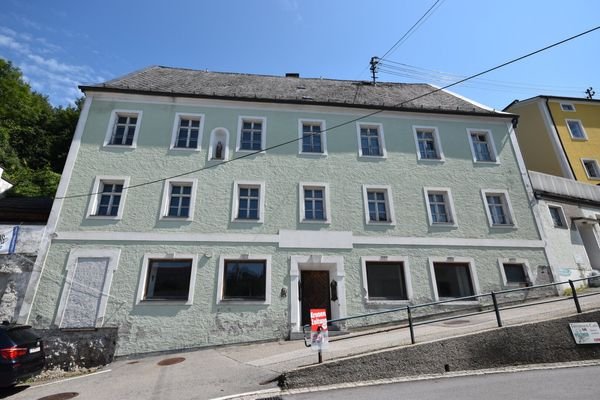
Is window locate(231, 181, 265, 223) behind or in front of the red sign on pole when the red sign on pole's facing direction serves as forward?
behind

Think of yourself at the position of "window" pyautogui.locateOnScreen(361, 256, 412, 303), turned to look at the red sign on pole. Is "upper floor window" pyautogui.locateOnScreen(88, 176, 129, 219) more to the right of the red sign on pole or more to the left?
right

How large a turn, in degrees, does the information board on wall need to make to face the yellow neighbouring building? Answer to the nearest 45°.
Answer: approximately 180°

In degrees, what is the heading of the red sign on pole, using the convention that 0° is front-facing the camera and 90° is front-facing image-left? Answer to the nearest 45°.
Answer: approximately 0°

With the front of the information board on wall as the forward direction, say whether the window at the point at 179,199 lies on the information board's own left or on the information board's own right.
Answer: on the information board's own right

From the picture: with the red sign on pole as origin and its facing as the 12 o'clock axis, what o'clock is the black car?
The black car is roughly at 3 o'clock from the red sign on pole.

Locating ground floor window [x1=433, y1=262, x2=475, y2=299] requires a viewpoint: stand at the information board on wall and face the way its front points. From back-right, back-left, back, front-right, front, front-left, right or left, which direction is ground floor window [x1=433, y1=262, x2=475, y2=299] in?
back-right

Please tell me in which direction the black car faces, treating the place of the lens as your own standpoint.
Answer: facing away from the viewer and to the left of the viewer

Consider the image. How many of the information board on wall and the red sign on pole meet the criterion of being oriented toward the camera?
2

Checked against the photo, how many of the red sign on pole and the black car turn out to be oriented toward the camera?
1
